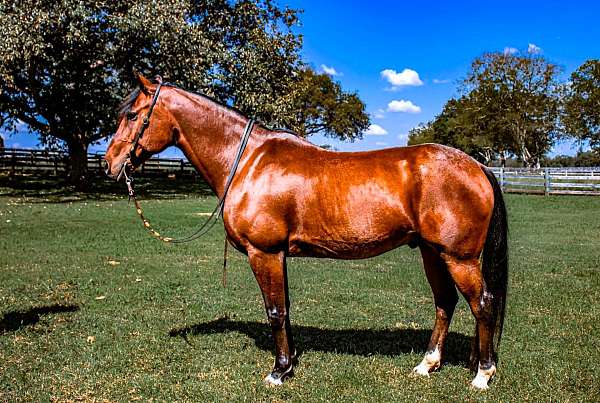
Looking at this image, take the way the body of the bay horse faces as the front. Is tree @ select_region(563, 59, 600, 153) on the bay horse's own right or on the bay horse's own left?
on the bay horse's own right

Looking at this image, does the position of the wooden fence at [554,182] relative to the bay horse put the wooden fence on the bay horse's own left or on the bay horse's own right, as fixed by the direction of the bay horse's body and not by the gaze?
on the bay horse's own right

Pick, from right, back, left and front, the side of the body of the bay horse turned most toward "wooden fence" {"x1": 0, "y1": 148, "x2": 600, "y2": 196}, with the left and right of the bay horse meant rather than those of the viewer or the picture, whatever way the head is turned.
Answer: right

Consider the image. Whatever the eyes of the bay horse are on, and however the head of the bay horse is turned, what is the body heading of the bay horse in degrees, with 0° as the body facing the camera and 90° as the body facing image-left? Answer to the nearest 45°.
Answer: approximately 90°

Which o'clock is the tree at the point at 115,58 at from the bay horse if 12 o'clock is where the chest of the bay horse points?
The tree is roughly at 2 o'clock from the bay horse.

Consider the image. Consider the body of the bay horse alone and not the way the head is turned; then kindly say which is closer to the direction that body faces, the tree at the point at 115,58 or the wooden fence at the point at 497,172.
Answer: the tree
